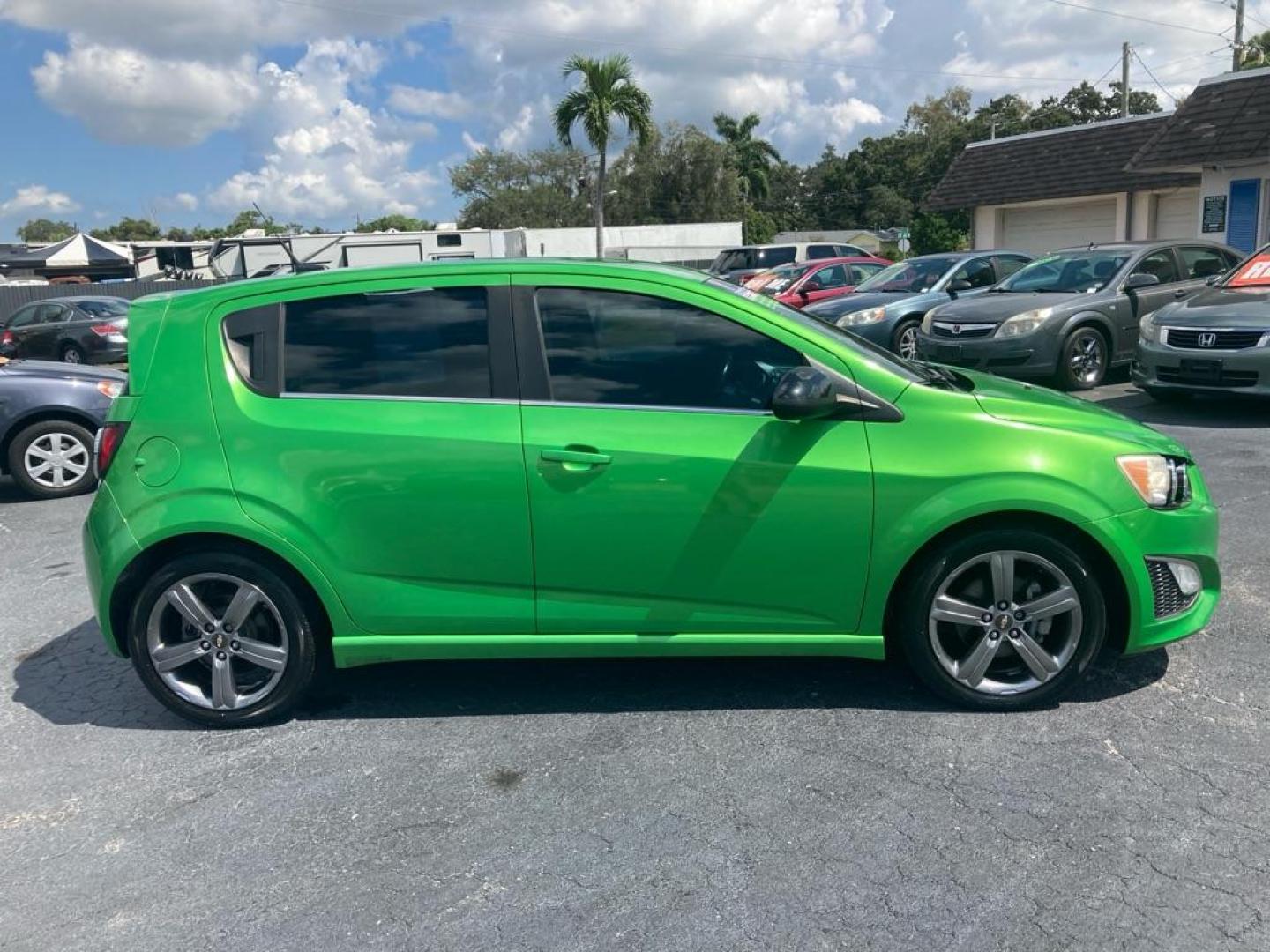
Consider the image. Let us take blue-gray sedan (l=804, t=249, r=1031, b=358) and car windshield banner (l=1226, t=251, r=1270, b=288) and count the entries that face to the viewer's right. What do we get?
0

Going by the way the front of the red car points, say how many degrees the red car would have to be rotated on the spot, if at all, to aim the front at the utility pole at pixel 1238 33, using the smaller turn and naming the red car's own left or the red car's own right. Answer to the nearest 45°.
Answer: approximately 180°

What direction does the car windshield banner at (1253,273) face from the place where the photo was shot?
facing the viewer and to the left of the viewer

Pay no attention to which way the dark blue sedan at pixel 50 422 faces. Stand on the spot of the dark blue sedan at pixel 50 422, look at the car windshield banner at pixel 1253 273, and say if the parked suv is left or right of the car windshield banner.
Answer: left

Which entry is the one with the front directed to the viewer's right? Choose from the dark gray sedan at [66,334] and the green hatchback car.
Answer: the green hatchback car

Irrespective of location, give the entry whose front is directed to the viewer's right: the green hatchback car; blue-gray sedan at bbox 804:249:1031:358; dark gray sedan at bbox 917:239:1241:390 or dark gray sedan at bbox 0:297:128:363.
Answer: the green hatchback car

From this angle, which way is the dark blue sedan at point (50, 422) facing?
to the viewer's right

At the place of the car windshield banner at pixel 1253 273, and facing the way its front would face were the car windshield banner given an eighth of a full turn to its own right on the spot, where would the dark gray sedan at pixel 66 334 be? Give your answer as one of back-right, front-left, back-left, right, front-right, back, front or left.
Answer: front

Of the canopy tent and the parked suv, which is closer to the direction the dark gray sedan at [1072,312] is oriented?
the canopy tent

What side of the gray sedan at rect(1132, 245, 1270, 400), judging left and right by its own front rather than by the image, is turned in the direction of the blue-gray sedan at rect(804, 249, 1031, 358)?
right
